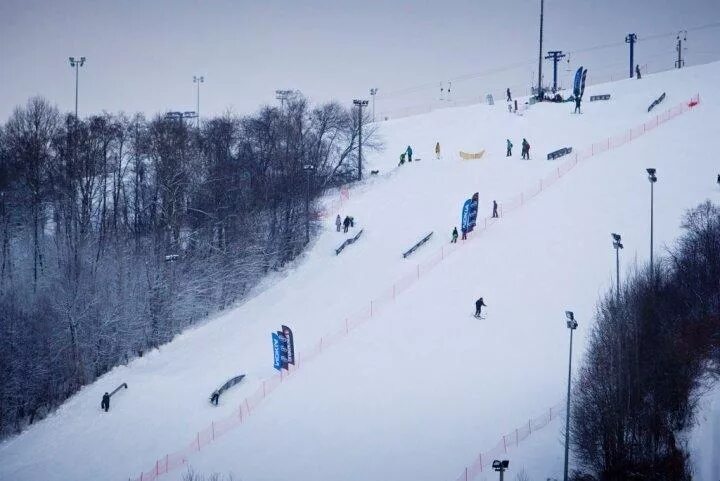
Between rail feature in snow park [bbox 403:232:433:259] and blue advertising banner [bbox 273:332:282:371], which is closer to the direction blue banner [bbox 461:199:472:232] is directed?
the blue advertising banner

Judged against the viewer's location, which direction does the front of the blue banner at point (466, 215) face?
facing the viewer

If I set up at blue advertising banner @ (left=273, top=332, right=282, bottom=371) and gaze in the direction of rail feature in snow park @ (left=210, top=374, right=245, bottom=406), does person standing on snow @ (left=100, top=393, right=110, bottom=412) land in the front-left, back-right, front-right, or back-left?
front-right

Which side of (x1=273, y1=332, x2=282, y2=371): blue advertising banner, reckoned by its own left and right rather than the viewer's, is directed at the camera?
front

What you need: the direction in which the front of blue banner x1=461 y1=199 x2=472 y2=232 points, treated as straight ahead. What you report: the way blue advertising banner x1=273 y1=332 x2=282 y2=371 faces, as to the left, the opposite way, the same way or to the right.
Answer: the same way

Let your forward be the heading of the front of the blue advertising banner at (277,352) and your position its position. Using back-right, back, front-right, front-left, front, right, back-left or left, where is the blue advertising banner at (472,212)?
back-left

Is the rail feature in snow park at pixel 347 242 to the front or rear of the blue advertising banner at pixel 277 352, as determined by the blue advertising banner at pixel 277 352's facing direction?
to the rear

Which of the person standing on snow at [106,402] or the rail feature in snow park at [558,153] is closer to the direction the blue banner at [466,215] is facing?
the person standing on snow

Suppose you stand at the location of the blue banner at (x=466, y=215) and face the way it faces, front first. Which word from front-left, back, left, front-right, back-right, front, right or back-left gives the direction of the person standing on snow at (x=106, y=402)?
front-right

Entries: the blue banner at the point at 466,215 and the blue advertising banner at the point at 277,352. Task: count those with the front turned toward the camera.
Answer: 2

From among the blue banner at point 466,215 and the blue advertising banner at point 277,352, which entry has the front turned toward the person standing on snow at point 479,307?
the blue banner
